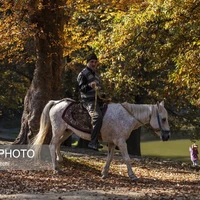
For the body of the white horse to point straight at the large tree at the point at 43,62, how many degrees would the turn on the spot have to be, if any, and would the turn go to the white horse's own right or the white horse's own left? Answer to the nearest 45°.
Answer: approximately 135° to the white horse's own left

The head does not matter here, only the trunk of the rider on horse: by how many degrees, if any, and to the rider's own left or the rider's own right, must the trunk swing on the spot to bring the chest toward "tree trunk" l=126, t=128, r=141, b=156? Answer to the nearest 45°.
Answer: approximately 135° to the rider's own left

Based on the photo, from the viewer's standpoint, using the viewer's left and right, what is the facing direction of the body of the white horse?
facing to the right of the viewer

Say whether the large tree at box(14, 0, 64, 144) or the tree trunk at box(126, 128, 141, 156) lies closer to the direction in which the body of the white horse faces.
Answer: the tree trunk

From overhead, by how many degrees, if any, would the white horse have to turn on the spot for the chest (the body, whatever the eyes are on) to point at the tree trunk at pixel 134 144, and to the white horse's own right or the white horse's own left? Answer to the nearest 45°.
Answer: approximately 90° to the white horse's own left

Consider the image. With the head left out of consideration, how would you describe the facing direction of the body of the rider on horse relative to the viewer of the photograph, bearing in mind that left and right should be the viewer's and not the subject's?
facing the viewer and to the right of the viewer

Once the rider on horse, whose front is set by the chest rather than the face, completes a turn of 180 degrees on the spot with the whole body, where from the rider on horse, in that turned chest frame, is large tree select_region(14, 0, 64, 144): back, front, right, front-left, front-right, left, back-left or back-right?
front
